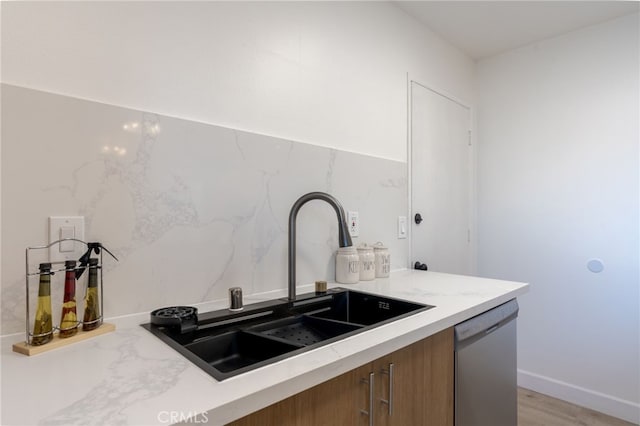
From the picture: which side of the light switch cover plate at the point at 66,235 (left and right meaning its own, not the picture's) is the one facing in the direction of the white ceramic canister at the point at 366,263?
left

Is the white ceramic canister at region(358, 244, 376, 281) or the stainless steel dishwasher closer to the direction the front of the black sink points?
the stainless steel dishwasher

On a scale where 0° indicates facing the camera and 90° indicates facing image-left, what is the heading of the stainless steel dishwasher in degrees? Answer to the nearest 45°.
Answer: approximately 315°

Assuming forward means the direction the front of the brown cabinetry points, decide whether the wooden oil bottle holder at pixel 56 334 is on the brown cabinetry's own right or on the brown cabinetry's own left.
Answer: on the brown cabinetry's own right

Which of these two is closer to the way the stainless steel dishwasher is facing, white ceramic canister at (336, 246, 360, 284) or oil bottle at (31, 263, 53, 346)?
the oil bottle

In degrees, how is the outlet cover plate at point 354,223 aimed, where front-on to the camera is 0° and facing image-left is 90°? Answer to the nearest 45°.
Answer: approximately 315°

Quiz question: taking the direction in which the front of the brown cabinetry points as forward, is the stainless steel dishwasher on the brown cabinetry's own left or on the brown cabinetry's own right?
on the brown cabinetry's own left
